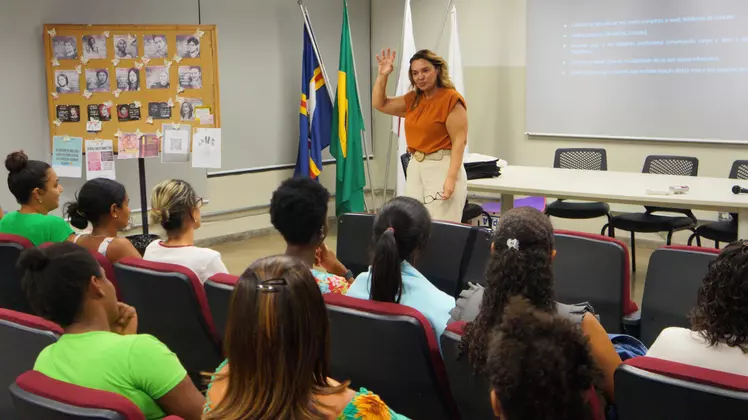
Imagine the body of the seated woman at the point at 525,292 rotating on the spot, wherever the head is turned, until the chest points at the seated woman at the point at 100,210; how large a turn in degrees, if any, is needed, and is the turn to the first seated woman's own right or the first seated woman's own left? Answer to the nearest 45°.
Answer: approximately 45° to the first seated woman's own left

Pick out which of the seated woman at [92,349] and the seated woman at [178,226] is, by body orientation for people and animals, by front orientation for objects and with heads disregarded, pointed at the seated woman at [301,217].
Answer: the seated woman at [92,349]

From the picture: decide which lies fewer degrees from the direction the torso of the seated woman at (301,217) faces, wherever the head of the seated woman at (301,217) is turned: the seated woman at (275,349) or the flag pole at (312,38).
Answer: the flag pole

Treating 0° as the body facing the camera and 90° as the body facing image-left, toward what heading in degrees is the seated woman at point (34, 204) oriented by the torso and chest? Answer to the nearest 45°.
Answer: approximately 225°

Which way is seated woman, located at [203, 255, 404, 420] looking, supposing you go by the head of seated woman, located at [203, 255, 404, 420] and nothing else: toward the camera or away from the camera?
away from the camera

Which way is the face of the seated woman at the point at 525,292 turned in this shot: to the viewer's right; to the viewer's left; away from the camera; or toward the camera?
away from the camera

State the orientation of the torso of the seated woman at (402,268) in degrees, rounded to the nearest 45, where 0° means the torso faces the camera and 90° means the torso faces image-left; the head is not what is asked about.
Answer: approximately 225°

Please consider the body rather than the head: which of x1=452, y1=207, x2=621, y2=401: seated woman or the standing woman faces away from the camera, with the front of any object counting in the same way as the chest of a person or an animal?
the seated woman

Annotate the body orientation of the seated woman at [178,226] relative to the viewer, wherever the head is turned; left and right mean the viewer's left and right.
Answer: facing away from the viewer and to the right of the viewer

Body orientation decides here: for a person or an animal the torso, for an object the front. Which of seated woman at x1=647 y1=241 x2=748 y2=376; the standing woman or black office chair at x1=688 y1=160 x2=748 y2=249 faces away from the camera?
the seated woman

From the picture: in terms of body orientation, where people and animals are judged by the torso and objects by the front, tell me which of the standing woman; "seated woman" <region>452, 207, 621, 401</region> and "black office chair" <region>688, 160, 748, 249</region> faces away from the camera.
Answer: the seated woman

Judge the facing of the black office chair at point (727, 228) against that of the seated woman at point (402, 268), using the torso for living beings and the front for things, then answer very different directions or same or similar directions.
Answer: very different directions
